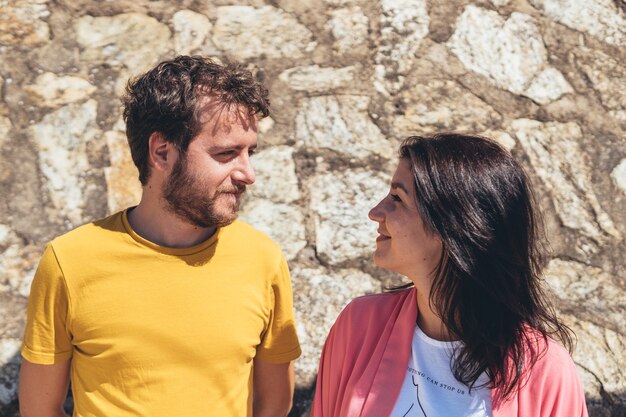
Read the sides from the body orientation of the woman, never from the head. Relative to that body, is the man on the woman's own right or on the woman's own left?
on the woman's own right

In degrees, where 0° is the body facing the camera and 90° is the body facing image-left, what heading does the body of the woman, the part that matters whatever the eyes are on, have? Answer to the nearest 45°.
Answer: approximately 0°

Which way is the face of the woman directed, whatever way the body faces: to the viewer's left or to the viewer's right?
to the viewer's left
